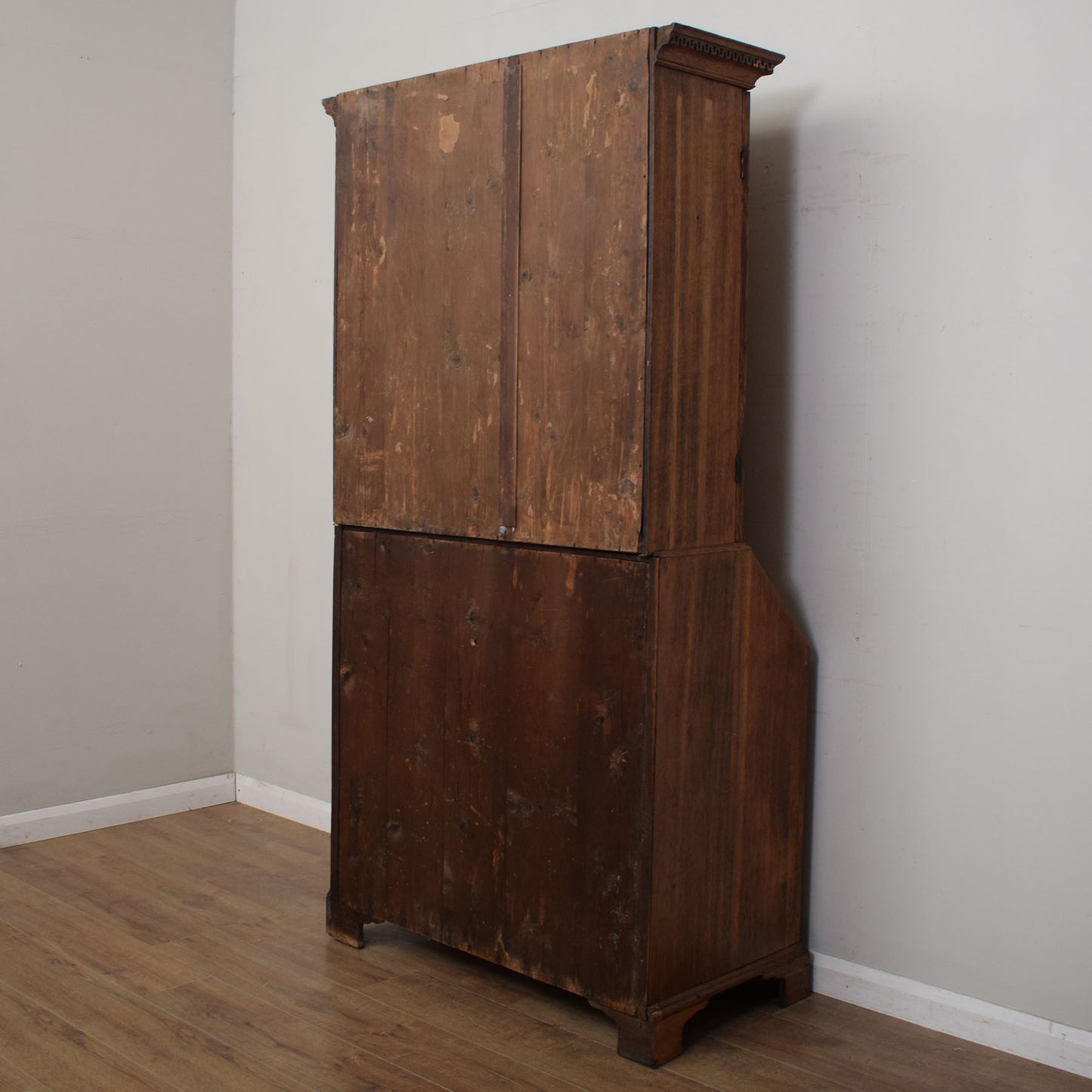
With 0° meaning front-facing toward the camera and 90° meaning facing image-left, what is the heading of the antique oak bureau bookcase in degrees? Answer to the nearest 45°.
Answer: approximately 225°

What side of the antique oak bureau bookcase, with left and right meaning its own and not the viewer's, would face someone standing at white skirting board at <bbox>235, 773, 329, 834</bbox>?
left

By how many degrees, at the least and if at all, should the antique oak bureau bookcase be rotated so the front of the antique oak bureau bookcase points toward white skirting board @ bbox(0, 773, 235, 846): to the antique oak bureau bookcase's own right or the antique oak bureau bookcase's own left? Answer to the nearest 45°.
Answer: approximately 90° to the antique oak bureau bookcase's own left
